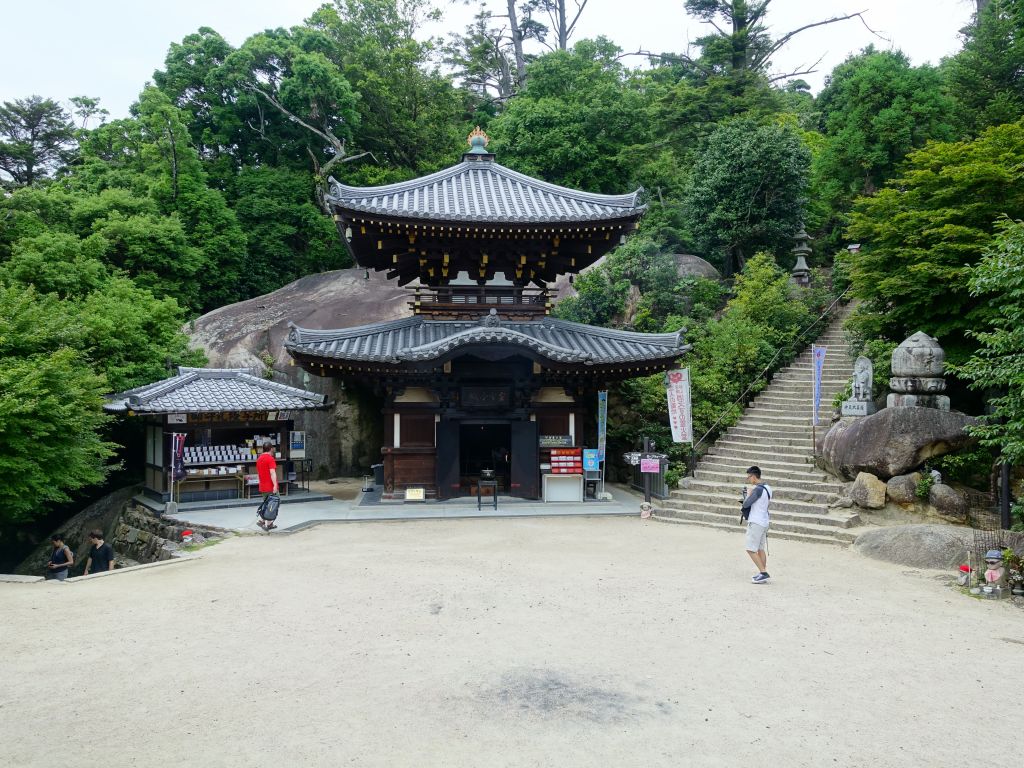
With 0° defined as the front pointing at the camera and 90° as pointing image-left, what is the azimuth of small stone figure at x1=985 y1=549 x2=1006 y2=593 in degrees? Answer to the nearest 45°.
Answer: approximately 45°

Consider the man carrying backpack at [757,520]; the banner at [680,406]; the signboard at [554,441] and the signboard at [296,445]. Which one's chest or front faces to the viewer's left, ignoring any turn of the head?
the man carrying backpack

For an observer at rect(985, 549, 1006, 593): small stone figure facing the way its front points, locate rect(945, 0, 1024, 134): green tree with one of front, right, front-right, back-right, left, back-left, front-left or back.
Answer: back-right

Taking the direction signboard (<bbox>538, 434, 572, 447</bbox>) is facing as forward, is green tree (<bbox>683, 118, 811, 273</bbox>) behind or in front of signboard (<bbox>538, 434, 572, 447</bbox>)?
behind

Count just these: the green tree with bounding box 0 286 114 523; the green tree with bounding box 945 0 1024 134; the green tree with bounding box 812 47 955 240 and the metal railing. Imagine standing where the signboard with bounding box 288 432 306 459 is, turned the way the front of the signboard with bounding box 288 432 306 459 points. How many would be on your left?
3

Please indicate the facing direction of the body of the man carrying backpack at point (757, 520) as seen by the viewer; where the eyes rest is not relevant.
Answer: to the viewer's left

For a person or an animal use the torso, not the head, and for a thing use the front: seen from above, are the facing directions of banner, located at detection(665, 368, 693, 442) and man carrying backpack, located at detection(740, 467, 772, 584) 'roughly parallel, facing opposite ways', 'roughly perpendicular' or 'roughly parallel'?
roughly perpendicular

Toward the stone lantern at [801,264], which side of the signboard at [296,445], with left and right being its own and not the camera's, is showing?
left

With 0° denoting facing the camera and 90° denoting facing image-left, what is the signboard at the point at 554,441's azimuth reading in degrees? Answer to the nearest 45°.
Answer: approximately 0°
